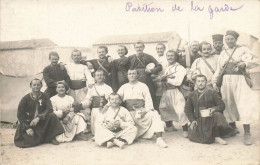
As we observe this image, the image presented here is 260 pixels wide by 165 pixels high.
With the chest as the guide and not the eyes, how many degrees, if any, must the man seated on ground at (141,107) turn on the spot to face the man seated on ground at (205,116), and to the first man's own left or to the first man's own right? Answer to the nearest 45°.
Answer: approximately 90° to the first man's own left

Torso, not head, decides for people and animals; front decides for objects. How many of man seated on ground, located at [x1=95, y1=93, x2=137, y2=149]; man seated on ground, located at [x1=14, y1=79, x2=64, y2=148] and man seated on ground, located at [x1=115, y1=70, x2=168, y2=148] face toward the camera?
3

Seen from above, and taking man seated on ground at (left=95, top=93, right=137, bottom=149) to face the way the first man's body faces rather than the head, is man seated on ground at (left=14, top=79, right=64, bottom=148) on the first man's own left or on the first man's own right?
on the first man's own right

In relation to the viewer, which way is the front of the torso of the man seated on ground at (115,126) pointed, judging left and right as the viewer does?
facing the viewer

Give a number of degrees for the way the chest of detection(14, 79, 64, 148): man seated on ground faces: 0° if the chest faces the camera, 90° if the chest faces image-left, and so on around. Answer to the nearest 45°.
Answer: approximately 0°

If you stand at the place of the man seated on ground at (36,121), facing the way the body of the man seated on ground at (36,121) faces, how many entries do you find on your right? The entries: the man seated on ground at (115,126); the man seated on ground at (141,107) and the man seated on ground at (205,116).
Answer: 0

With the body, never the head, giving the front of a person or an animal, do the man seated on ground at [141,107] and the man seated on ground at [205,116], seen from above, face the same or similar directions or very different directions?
same or similar directions

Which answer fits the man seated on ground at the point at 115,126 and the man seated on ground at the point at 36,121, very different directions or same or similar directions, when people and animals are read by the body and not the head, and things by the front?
same or similar directions

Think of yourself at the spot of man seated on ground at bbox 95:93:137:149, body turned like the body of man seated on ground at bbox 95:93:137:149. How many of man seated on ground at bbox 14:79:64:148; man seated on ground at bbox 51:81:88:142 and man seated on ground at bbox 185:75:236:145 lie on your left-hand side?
1

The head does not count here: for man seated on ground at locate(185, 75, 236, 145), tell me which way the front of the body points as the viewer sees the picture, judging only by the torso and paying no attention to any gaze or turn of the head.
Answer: toward the camera

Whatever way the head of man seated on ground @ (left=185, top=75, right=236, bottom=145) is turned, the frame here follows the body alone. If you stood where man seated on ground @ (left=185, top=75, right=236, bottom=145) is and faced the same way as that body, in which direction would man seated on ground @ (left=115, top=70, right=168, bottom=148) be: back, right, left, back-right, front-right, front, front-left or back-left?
right

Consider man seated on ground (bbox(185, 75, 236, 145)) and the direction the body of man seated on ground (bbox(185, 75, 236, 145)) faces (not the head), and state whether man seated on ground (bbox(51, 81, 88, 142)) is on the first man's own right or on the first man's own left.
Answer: on the first man's own right

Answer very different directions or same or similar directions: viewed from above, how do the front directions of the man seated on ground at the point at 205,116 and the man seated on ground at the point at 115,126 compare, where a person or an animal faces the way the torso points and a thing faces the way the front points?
same or similar directions

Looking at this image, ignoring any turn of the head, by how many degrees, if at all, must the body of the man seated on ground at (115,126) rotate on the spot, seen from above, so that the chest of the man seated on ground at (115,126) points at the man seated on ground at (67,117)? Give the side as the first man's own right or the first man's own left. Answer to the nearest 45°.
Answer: approximately 90° to the first man's own right

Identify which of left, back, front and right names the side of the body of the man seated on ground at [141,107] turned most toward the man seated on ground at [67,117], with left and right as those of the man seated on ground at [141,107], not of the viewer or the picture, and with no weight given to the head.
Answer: right

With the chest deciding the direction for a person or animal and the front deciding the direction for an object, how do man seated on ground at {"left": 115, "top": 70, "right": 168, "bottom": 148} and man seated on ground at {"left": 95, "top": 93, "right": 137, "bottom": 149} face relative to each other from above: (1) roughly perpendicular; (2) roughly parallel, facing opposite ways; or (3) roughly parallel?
roughly parallel

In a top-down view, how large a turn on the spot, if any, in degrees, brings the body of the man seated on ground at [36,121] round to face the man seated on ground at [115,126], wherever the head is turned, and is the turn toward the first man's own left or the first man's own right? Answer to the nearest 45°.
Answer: approximately 45° to the first man's own left
